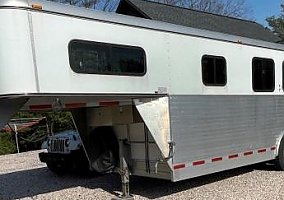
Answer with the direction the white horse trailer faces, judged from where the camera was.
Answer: facing the viewer and to the left of the viewer
